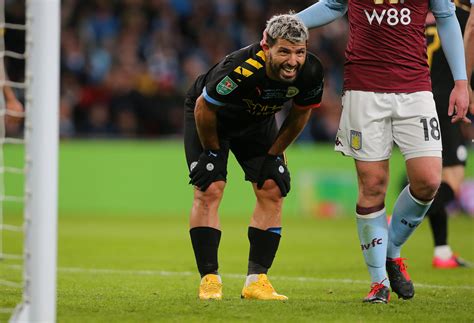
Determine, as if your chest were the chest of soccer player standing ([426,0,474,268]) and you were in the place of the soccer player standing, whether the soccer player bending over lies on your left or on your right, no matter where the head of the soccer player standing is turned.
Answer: on your right

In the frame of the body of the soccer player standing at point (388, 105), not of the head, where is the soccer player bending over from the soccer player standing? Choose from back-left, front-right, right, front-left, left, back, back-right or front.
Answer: right

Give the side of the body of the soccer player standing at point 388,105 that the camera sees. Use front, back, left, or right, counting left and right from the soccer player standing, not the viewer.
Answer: front

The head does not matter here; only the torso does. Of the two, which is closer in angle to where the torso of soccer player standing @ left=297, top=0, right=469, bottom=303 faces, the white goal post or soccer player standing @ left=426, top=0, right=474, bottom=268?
the white goal post

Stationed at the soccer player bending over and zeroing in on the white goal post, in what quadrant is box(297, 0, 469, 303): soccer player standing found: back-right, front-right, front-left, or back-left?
back-left

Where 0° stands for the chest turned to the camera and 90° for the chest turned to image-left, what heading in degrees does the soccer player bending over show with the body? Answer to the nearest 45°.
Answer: approximately 315°

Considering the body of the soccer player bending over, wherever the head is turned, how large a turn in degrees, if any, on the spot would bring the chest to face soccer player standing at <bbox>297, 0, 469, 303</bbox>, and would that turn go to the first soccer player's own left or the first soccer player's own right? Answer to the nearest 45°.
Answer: approximately 45° to the first soccer player's own left

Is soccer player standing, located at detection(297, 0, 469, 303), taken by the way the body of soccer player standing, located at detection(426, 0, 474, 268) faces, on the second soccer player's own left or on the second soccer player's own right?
on the second soccer player's own right

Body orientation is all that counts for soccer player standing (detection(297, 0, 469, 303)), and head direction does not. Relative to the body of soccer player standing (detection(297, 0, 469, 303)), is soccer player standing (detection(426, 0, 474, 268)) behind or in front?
behind

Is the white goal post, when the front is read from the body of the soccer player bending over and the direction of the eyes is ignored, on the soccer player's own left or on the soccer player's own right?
on the soccer player's own right
